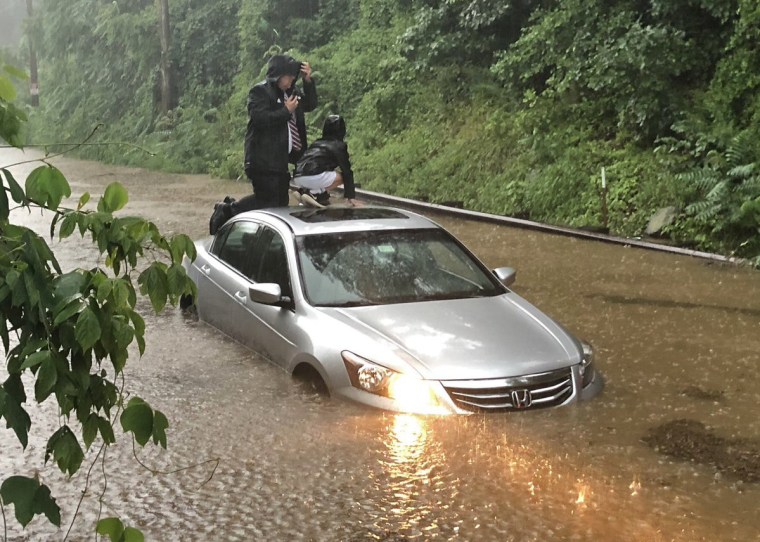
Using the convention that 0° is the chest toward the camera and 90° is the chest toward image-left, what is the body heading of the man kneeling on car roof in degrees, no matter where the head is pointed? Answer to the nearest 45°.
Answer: approximately 315°

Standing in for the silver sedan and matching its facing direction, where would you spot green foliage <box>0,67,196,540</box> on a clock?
The green foliage is roughly at 2 o'clock from the silver sedan.

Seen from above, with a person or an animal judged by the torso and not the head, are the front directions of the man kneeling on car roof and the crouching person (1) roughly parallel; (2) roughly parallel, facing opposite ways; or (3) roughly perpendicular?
roughly perpendicular

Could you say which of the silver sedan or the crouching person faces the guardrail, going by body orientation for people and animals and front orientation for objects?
the crouching person

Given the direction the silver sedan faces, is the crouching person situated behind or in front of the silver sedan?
behind

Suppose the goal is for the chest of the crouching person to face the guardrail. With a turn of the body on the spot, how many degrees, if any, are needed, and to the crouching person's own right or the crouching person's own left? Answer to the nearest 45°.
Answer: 0° — they already face it

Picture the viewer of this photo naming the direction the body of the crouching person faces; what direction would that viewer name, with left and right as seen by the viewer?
facing away from the viewer and to the right of the viewer
